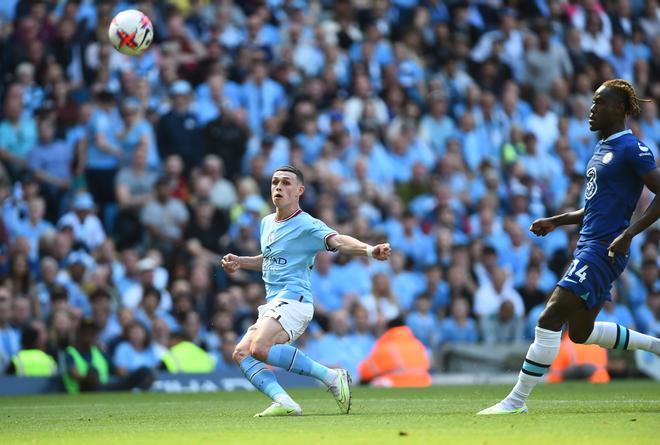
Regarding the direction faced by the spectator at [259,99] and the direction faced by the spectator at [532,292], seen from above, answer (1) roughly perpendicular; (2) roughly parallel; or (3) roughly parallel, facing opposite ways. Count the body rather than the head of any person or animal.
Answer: roughly parallel

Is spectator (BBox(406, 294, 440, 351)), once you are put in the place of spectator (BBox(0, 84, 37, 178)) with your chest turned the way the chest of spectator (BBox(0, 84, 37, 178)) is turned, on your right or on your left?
on your left

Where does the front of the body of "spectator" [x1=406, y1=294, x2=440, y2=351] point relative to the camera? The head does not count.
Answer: toward the camera

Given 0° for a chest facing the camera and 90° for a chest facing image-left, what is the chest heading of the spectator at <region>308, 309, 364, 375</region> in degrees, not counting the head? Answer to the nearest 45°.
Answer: approximately 0°

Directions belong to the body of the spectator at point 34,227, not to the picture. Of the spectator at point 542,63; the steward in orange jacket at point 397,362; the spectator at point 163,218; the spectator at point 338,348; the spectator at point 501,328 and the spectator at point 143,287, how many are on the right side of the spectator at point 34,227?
0

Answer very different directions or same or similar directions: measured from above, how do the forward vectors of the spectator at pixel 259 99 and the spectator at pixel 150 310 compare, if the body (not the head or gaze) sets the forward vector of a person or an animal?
same or similar directions

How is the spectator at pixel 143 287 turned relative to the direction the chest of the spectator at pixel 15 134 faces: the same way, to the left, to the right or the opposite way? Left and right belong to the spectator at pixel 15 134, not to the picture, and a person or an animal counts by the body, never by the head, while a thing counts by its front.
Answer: the same way

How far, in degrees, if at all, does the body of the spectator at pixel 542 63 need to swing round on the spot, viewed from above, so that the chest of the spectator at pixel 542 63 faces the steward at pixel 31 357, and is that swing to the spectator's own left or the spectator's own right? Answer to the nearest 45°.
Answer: approximately 45° to the spectator's own right

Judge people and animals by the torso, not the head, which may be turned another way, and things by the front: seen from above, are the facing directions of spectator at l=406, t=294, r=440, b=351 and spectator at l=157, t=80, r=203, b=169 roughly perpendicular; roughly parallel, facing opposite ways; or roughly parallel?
roughly parallel

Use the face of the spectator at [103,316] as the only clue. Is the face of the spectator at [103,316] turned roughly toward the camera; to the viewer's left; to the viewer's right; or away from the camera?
toward the camera

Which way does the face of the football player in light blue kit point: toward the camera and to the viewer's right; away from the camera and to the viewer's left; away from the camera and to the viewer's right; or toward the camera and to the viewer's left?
toward the camera and to the viewer's left

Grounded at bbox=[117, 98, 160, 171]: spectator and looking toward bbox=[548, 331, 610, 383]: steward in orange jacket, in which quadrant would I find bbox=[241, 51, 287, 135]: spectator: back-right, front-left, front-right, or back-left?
front-left

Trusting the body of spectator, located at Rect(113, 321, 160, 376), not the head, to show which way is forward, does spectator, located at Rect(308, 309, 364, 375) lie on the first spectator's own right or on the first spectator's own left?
on the first spectator's own left

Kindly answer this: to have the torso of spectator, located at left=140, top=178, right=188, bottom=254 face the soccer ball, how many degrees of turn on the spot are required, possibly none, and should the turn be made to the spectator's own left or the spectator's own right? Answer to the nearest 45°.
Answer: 0° — they already face it

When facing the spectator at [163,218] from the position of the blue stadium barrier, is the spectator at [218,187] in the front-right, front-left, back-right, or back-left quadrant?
front-right

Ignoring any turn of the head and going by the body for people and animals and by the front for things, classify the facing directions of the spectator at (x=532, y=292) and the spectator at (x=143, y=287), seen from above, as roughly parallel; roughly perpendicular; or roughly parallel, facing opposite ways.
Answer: roughly parallel

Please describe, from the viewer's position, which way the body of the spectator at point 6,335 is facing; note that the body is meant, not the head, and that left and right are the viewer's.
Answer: facing the viewer

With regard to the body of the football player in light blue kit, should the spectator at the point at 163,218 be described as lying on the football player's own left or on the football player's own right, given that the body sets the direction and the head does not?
on the football player's own right
